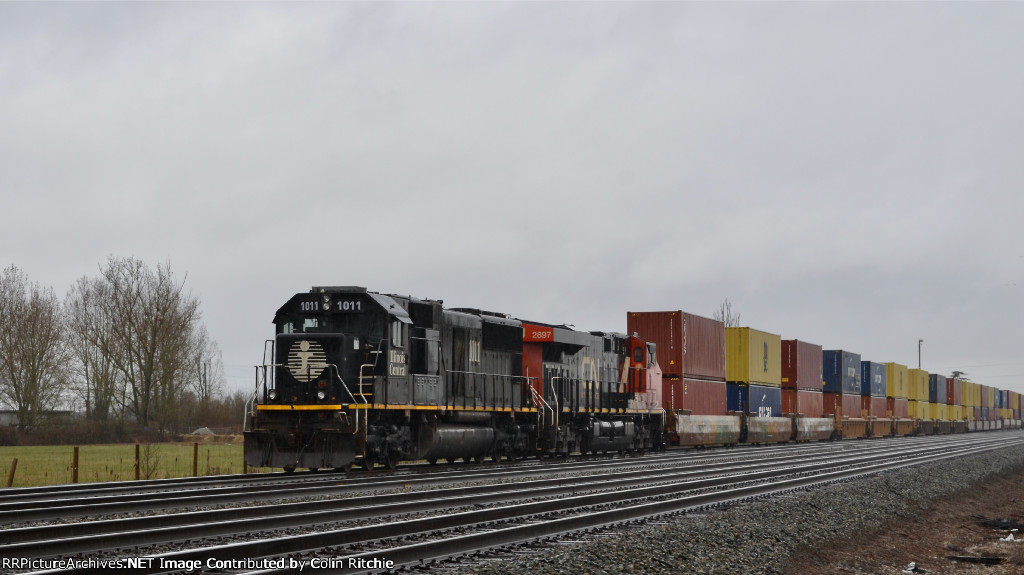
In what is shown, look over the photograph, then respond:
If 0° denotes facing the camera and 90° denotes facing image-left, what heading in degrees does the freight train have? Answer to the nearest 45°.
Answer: approximately 45°
